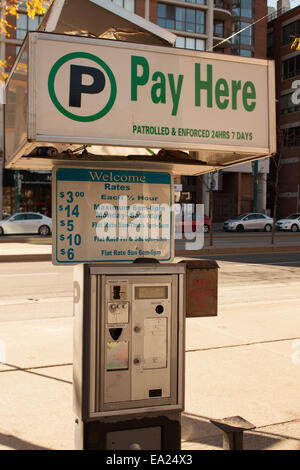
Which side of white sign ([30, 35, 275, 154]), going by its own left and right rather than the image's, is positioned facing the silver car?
back

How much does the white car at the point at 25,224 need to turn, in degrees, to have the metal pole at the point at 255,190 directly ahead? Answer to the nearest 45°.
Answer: approximately 135° to its right

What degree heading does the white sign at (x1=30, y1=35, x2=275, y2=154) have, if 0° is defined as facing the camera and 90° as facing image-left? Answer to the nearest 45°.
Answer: approximately 0°

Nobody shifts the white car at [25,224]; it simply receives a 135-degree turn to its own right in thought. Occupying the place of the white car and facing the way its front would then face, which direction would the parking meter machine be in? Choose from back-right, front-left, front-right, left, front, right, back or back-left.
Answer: back-right

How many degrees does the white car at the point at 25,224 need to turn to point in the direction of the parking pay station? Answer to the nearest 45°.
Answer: approximately 90° to its left

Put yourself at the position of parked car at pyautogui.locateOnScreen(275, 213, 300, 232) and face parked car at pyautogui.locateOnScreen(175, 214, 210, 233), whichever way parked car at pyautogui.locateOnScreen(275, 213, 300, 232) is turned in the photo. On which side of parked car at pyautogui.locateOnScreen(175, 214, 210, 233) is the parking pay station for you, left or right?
left

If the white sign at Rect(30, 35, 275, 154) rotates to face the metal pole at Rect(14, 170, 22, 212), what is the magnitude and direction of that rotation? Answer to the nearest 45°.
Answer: approximately 180°

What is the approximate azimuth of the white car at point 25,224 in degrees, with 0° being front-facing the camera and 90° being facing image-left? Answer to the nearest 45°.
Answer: approximately 90°

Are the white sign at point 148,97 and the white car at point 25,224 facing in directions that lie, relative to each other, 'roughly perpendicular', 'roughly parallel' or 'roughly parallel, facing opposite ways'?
roughly perpendicular

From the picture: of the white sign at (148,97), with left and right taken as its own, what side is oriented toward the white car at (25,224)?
back

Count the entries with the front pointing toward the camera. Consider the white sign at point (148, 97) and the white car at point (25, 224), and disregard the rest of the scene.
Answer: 1

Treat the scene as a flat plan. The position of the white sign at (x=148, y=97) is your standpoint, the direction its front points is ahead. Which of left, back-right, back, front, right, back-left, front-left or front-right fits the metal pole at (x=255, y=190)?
back
